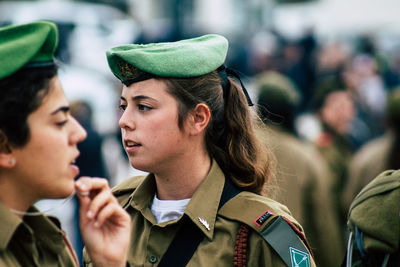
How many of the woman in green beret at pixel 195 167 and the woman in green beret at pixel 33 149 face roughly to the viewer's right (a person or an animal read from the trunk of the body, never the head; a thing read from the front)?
1

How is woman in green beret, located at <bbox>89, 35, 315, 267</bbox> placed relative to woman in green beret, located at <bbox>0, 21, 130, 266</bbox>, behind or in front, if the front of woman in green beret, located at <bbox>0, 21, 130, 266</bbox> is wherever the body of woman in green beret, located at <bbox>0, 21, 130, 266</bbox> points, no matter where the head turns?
in front

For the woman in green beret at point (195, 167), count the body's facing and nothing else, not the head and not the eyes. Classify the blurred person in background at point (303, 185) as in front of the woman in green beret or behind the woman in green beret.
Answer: behind

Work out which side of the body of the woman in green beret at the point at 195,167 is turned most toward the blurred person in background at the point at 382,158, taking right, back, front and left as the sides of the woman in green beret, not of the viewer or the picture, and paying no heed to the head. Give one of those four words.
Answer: back

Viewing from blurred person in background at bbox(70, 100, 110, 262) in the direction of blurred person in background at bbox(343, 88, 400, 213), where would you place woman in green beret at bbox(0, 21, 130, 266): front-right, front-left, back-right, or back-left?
front-right

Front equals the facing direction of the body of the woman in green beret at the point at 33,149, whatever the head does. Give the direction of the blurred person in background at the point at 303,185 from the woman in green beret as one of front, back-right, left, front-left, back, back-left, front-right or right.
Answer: front-left

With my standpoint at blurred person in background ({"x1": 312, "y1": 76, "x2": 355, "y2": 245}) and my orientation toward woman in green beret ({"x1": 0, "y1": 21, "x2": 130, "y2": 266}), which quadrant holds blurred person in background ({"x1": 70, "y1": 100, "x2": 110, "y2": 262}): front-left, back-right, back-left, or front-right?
front-right

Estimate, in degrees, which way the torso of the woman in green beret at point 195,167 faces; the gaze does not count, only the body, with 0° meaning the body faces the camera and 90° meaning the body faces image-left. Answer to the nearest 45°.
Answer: approximately 45°

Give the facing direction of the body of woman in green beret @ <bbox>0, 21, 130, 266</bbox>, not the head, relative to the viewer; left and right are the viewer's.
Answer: facing to the right of the viewer

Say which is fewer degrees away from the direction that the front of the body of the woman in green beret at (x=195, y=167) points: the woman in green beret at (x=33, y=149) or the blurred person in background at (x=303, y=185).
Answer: the woman in green beret

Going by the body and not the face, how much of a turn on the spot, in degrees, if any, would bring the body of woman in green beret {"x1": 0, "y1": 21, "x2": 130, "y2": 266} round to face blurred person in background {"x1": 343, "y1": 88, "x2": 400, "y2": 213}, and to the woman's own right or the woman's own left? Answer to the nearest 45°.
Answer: approximately 45° to the woman's own left

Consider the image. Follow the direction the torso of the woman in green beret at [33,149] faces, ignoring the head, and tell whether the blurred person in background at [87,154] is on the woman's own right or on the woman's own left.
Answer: on the woman's own left
